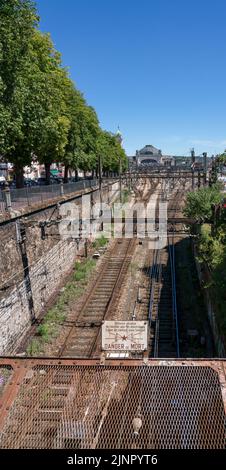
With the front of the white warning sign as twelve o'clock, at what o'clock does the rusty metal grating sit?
The rusty metal grating is roughly at 12 o'clock from the white warning sign.

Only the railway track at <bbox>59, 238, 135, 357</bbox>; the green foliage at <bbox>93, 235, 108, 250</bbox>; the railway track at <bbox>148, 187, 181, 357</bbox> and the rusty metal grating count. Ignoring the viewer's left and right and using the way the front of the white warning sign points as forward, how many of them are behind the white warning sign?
3

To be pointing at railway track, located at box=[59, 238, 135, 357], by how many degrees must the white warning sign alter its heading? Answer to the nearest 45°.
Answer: approximately 180°

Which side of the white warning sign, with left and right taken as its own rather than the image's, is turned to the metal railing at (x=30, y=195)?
back

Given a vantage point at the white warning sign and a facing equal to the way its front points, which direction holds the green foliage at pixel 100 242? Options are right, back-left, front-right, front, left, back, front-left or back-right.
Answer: back

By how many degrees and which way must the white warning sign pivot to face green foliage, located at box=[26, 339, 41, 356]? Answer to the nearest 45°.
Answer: approximately 135° to its right

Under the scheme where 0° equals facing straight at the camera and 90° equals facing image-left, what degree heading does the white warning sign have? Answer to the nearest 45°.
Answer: approximately 0°

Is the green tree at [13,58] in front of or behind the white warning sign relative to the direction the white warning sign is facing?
behind

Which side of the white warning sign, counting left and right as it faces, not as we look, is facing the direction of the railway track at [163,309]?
back

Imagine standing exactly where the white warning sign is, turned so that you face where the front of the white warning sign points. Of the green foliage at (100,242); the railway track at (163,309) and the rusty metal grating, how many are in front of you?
1

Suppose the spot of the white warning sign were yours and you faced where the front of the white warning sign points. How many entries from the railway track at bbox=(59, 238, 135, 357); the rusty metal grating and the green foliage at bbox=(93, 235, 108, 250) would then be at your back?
2
